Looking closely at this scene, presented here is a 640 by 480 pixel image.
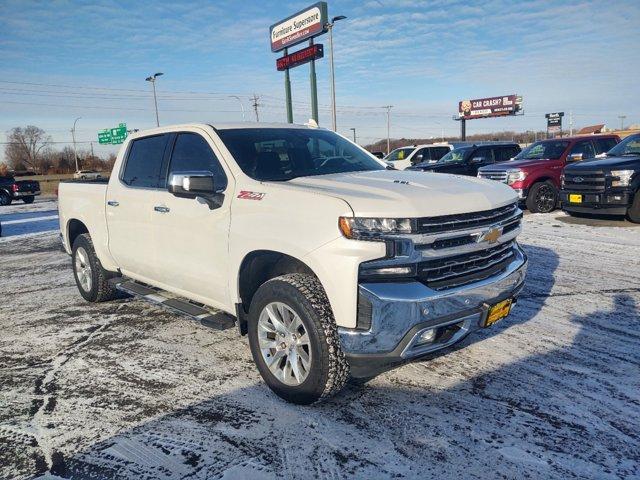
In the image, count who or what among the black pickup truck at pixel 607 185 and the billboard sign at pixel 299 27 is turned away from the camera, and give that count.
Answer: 0

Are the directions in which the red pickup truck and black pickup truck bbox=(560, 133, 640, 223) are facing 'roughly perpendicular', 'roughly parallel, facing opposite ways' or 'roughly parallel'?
roughly parallel

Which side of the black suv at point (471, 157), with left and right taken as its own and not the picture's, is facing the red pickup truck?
left

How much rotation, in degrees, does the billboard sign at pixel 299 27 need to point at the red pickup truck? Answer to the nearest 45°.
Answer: approximately 45° to its left

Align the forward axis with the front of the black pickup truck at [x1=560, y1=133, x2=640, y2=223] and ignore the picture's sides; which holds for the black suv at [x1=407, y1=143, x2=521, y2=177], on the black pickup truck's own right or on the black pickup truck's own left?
on the black pickup truck's own right

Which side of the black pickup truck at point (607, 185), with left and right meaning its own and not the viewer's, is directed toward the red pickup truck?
right

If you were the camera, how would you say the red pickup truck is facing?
facing the viewer and to the left of the viewer

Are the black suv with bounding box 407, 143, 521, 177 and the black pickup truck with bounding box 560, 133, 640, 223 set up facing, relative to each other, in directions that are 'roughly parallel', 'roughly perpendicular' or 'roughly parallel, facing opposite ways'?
roughly parallel

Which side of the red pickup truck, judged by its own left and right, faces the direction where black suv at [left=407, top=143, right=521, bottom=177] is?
right

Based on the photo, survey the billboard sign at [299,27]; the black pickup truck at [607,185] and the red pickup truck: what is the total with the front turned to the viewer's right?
0

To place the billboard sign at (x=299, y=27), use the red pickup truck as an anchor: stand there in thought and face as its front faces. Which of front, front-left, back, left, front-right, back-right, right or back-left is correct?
right

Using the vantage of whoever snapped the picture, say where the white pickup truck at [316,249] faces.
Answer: facing the viewer and to the right of the viewer

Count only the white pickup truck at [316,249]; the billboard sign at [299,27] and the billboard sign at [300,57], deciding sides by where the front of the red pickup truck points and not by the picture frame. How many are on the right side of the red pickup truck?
2

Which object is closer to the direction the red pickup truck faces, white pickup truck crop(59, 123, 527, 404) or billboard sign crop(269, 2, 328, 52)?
the white pickup truck

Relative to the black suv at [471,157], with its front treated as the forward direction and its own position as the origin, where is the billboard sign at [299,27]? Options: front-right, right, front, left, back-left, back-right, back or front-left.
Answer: right

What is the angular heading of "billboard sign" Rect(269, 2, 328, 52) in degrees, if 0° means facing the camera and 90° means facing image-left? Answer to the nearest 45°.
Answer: approximately 45°
